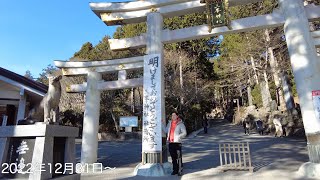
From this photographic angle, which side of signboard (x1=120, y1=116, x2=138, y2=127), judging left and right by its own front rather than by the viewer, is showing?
front

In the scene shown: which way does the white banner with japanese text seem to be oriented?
toward the camera

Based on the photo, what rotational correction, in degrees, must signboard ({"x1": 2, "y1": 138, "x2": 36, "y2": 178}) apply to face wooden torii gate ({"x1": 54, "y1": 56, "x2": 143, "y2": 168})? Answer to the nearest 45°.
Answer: approximately 135° to its left

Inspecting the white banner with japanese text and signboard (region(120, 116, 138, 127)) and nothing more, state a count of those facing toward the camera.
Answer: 2

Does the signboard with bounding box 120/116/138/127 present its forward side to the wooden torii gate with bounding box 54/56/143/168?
yes

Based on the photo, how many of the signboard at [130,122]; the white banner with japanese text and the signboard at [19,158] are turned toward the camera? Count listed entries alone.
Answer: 3

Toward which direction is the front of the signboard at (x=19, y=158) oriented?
toward the camera

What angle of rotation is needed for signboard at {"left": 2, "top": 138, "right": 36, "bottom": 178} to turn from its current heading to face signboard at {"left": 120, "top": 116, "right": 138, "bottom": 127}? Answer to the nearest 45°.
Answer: approximately 135° to its left

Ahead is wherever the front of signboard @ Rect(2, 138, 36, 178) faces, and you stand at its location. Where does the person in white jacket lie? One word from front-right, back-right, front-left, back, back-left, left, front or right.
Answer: left

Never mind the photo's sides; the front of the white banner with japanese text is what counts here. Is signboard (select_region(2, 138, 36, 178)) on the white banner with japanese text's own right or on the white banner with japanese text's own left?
on the white banner with japanese text's own right

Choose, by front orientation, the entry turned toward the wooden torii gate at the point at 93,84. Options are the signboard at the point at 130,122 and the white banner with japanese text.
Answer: the signboard
